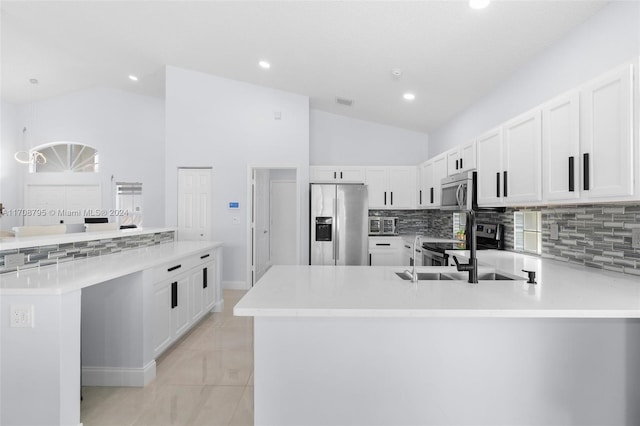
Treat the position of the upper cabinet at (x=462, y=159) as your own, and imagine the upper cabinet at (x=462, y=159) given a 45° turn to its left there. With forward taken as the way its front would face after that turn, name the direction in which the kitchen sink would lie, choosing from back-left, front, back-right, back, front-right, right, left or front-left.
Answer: front

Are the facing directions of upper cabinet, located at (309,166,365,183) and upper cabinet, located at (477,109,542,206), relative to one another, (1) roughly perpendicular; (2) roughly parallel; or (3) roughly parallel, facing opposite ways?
roughly perpendicular

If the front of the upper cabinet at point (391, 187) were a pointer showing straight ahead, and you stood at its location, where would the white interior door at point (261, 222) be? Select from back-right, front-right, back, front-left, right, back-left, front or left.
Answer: right

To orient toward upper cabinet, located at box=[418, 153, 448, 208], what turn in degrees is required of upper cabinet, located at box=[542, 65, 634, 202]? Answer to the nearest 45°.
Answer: approximately 90° to its right

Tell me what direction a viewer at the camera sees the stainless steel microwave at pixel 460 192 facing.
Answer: facing the viewer and to the left of the viewer

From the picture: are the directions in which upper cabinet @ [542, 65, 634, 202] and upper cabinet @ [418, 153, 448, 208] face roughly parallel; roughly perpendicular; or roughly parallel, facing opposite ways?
roughly parallel

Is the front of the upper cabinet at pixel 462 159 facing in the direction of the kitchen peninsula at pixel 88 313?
yes

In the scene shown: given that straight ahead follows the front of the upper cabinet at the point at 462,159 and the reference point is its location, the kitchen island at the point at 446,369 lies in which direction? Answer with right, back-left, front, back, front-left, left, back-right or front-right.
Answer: front-left

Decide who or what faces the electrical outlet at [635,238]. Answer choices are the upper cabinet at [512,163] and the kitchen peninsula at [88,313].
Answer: the kitchen peninsula

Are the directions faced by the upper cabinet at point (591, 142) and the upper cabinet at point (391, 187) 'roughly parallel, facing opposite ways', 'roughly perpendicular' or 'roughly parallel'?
roughly perpendicular

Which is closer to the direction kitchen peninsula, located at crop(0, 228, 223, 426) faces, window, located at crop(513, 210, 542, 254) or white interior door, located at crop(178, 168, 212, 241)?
the window

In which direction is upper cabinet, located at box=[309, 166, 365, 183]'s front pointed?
toward the camera

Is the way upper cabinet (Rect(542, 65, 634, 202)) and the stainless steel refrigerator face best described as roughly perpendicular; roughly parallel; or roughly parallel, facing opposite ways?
roughly perpendicular
